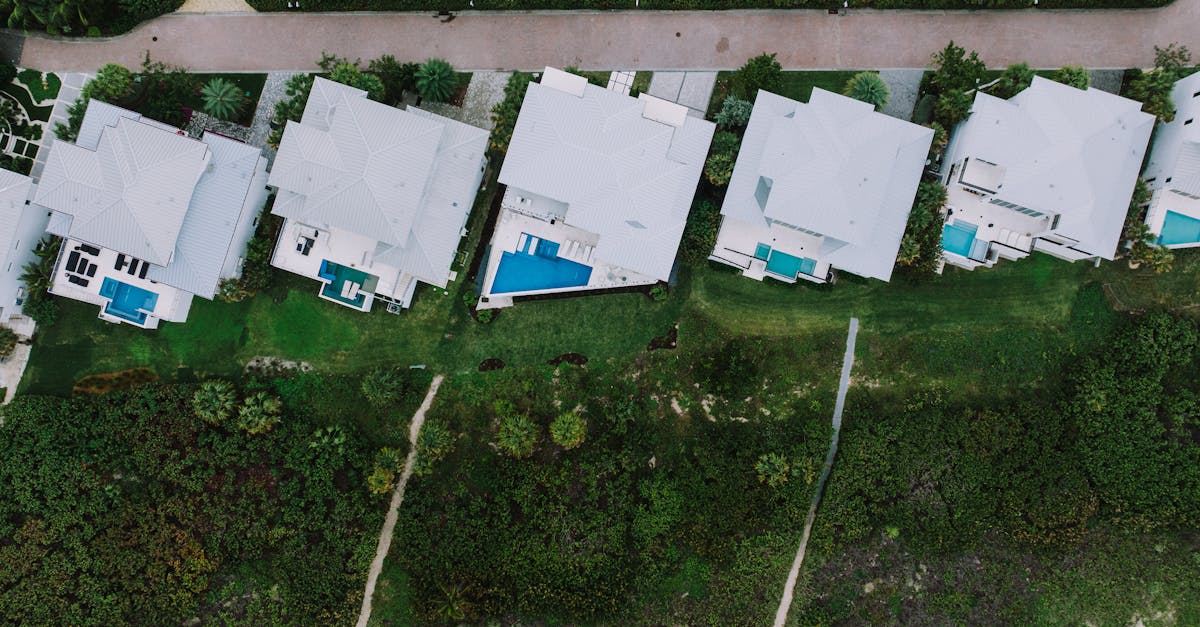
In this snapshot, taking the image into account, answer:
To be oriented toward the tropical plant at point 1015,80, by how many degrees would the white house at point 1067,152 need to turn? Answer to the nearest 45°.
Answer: approximately 90° to its left

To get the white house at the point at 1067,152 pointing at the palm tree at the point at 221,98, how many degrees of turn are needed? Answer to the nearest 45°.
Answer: approximately 135° to its left

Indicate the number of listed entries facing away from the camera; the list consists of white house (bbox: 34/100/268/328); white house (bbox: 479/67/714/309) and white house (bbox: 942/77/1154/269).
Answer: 3

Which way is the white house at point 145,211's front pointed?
away from the camera

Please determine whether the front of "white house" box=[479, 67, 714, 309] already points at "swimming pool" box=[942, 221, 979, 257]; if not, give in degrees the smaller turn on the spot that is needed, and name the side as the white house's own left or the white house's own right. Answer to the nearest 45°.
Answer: approximately 90° to the white house's own right

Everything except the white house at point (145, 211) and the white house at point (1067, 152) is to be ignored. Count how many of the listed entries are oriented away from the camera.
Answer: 2

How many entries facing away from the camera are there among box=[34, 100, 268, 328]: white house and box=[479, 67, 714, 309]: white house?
2

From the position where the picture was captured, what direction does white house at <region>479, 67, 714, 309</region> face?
facing away from the viewer

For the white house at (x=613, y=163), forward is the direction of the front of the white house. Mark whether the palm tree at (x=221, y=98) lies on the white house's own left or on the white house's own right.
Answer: on the white house's own left

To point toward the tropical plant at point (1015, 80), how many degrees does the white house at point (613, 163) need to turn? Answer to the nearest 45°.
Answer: approximately 90° to its right

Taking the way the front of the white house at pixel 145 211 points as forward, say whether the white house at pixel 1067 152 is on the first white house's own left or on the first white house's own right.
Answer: on the first white house's own right

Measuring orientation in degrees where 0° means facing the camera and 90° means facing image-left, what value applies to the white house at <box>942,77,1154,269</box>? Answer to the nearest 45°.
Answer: approximately 180°
